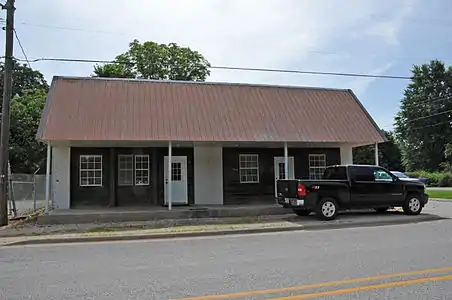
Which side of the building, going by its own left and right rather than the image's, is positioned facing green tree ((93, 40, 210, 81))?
back

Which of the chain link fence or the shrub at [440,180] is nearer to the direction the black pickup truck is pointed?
the shrub

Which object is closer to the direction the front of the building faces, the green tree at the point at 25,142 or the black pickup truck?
the black pickup truck

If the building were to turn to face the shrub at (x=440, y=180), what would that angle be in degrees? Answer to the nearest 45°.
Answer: approximately 135° to its left

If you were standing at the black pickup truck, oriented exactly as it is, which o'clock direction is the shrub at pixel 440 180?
The shrub is roughly at 11 o'clock from the black pickup truck.

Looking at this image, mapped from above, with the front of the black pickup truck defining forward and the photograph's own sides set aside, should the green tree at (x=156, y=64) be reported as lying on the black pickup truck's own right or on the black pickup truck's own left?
on the black pickup truck's own left

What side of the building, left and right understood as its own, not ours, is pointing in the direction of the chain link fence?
right

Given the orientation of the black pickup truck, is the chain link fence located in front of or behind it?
behind

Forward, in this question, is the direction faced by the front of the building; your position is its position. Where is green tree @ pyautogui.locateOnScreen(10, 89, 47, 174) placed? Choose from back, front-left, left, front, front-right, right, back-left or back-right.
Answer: back-right

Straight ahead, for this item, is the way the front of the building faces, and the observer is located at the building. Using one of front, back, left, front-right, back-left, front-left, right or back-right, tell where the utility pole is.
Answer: front-right

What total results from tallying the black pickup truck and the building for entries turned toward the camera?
1

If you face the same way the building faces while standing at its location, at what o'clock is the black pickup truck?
The black pickup truck is roughly at 10 o'clock from the building.

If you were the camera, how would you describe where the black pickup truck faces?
facing away from the viewer and to the right of the viewer
